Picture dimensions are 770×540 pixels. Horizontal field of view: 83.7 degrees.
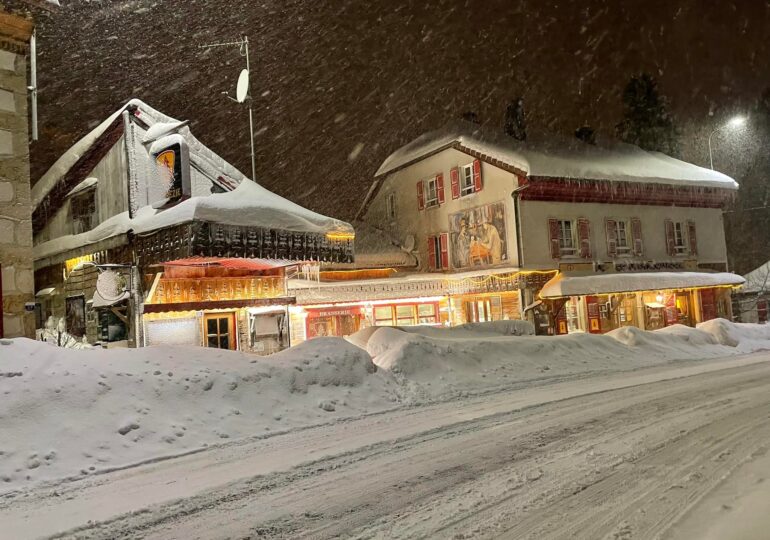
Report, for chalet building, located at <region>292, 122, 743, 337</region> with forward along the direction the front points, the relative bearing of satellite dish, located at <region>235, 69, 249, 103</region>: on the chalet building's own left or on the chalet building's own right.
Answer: on the chalet building's own right

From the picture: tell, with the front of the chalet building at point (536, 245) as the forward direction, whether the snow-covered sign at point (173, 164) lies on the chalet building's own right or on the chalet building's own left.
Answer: on the chalet building's own right

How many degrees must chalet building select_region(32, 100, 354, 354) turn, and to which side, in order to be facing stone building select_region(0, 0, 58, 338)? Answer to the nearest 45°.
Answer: approximately 45° to its right

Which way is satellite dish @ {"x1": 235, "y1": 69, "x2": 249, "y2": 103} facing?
to the viewer's left

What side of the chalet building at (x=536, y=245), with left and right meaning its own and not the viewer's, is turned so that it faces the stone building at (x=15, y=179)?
right

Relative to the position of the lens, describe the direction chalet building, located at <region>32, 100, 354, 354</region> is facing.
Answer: facing the viewer and to the right of the viewer

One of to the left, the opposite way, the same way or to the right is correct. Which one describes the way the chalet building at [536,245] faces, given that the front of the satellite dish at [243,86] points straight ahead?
to the left

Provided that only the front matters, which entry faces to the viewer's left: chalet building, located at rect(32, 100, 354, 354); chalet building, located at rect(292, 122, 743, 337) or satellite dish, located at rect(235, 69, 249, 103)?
the satellite dish

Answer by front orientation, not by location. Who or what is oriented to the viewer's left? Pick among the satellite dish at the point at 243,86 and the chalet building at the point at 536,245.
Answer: the satellite dish

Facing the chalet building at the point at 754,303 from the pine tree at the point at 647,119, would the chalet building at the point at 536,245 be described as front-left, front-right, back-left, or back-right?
front-right

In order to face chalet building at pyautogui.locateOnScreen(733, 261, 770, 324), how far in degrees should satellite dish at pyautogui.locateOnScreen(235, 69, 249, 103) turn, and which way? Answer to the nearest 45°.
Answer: approximately 180°
